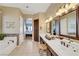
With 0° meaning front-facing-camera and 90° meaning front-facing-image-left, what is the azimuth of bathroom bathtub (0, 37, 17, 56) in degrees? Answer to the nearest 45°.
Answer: approximately 315°

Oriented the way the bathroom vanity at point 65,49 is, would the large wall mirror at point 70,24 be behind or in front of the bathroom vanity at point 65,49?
behind

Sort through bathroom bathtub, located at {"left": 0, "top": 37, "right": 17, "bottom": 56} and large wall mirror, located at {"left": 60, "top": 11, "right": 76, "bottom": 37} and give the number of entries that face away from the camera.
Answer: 0

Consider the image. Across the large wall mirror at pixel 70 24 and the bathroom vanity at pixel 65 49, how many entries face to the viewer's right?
0

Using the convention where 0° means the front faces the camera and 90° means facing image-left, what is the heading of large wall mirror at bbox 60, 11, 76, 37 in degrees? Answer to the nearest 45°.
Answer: approximately 45°

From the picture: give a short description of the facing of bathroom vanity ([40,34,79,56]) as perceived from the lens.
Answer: facing the viewer and to the left of the viewer

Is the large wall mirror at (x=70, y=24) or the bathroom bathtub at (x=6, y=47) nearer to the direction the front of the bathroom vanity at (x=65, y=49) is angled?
the bathroom bathtub

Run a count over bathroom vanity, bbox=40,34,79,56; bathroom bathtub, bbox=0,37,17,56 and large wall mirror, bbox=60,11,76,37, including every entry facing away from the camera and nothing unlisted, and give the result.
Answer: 0

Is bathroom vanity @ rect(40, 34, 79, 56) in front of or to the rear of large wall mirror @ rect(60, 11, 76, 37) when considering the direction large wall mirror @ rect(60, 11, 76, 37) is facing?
in front

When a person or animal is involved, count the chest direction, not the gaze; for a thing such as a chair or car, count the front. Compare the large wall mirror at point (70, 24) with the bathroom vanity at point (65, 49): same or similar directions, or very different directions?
same or similar directions
